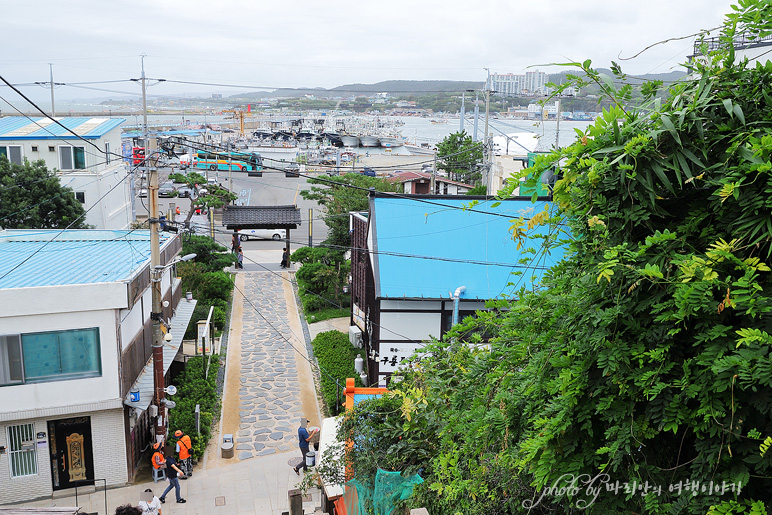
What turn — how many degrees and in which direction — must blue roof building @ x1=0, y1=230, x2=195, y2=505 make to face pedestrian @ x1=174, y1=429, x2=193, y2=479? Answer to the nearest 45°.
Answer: approximately 90° to its left

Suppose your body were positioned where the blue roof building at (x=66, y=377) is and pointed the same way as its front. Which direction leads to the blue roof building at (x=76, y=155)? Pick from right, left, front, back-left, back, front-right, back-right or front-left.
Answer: back

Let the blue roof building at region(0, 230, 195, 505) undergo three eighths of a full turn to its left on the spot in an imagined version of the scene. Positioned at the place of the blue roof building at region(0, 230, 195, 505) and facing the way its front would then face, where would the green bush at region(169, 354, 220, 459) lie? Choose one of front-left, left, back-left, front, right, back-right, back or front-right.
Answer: front

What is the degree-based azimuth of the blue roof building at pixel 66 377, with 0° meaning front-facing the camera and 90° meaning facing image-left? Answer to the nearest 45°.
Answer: approximately 0°

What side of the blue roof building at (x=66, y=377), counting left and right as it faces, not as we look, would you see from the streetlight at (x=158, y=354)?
left

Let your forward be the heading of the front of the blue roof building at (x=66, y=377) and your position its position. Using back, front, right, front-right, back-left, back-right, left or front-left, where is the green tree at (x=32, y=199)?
back

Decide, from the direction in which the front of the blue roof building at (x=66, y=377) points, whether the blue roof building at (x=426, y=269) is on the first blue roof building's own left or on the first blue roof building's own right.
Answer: on the first blue roof building's own left

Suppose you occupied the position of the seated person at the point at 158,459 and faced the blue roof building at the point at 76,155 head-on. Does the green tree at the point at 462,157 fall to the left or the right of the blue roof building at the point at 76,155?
right

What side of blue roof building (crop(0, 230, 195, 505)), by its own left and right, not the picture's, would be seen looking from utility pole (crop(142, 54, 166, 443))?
left

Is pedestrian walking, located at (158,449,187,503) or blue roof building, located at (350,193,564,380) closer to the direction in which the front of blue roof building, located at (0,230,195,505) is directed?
the pedestrian walking
